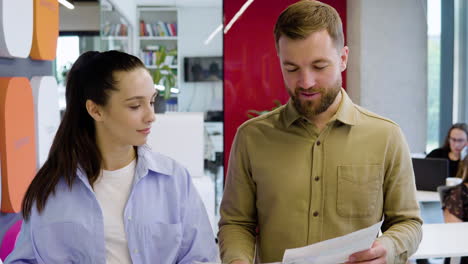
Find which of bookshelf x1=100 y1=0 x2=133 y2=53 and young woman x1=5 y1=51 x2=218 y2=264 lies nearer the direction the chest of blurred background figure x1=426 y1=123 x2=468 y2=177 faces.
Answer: the young woman

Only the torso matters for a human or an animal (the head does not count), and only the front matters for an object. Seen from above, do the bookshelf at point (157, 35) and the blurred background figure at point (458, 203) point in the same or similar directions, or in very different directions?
very different directions

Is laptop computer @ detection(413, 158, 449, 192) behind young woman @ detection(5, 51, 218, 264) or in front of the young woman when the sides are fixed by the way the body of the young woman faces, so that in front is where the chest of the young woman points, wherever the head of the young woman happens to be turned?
behind

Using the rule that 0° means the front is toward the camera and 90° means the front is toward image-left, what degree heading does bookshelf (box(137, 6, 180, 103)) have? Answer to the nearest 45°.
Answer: approximately 0°

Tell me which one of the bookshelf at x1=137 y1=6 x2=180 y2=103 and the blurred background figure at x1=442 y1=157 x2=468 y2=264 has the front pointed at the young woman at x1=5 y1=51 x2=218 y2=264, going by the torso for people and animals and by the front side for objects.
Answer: the bookshelf

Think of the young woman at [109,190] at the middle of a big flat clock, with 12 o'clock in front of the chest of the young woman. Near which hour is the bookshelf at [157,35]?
The bookshelf is roughly at 6 o'clock from the young woman.

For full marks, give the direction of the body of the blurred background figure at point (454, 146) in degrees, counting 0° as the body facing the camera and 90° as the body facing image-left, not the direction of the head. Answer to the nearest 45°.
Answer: approximately 0°
